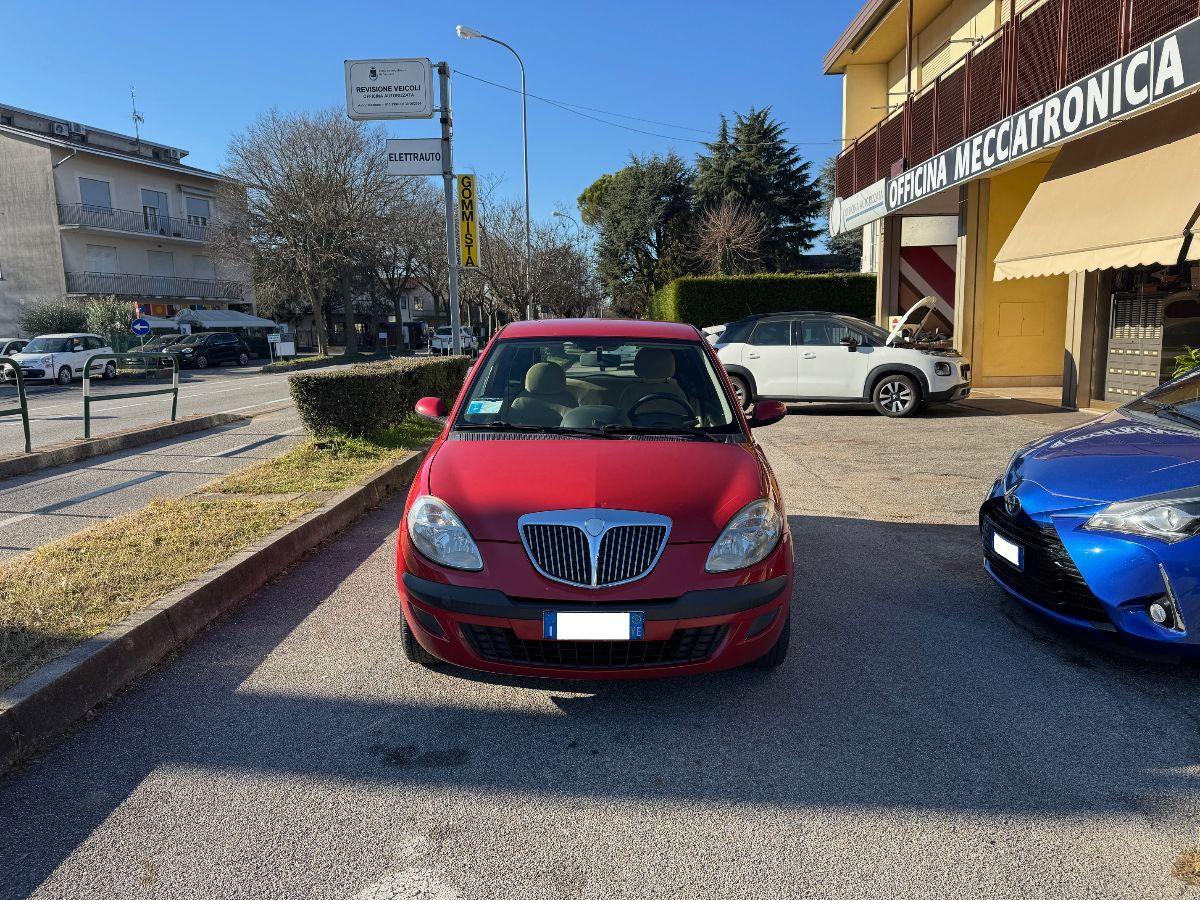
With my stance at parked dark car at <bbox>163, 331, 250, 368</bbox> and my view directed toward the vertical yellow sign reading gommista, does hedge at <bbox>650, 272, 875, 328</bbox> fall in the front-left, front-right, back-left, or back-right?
front-left

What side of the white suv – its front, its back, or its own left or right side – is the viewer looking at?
right

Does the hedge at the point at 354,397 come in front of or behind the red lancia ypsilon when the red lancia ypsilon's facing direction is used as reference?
behind

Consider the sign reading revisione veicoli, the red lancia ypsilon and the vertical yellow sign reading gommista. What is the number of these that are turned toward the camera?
3

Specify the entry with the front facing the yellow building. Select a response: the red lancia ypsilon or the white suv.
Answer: the white suv

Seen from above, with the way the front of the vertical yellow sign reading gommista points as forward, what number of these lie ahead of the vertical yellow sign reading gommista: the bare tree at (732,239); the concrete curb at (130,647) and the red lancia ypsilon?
2

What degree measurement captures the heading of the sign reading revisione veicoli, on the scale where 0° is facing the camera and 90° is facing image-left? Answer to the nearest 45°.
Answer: approximately 0°

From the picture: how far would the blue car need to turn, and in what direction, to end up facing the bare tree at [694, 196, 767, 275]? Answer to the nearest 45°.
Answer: approximately 90° to its right

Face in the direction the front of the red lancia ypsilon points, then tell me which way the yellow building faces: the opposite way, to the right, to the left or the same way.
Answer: to the right

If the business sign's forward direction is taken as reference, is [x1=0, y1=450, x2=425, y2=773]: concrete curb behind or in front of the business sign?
in front

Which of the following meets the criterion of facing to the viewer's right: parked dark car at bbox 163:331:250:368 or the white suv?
the white suv

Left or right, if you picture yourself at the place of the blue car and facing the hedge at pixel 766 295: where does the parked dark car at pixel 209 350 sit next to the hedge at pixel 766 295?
left

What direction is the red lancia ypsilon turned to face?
toward the camera

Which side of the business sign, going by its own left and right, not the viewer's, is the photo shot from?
front
